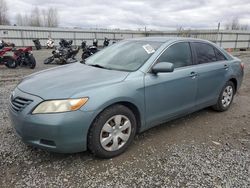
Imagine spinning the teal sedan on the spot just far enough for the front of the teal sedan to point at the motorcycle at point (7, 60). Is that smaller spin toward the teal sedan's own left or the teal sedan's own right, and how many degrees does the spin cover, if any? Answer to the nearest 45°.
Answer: approximately 90° to the teal sedan's own right

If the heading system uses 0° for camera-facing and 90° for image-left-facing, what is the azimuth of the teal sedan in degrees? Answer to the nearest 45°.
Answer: approximately 45°

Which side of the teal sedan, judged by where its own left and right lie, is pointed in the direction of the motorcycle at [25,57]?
right

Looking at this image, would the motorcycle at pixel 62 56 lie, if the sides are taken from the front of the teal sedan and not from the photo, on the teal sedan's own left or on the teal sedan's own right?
on the teal sedan's own right
